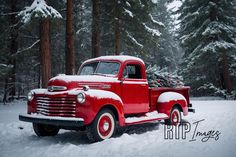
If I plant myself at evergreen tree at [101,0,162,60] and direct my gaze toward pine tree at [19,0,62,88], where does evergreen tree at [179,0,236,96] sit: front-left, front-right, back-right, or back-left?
back-left

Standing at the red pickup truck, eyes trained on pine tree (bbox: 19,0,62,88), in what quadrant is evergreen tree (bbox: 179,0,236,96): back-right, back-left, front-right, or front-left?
front-right

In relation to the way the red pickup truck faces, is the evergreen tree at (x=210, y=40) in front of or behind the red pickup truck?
behind

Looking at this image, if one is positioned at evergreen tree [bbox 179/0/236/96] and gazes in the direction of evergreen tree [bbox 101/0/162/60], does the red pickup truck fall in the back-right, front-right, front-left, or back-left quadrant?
front-left

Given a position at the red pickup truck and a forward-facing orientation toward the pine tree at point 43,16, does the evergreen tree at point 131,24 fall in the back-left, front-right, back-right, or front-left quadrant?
front-right

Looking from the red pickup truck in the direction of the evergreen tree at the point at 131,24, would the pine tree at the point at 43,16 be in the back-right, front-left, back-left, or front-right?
front-left

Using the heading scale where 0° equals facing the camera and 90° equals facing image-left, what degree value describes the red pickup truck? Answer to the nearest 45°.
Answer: approximately 45°

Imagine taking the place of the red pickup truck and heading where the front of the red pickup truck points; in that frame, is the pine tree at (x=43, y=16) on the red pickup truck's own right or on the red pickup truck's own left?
on the red pickup truck's own right

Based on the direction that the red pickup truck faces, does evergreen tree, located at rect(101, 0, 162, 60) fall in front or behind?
behind
